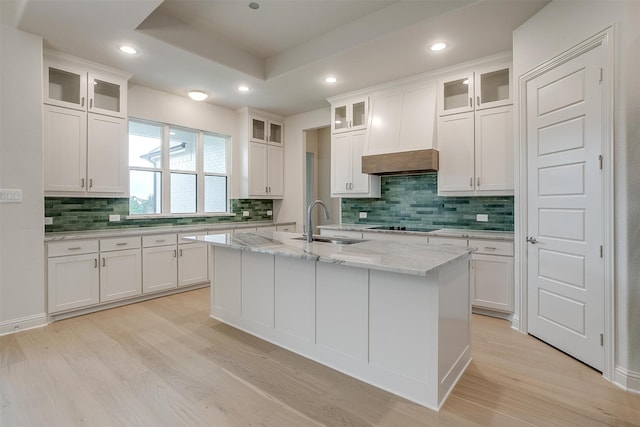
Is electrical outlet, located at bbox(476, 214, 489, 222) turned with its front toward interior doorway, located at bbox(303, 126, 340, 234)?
no

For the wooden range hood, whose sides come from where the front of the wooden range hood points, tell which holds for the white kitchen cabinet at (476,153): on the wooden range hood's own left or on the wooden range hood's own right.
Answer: on the wooden range hood's own left

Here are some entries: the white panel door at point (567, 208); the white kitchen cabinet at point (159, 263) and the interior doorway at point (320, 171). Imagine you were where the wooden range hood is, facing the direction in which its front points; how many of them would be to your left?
1

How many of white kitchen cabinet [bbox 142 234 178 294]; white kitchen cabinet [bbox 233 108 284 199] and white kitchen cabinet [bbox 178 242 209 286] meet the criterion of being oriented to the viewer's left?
0

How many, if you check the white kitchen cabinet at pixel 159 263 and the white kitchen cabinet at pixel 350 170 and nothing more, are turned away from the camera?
0

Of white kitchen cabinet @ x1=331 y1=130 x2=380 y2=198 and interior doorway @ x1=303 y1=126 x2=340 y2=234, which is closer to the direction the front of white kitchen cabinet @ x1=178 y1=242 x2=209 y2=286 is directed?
the white kitchen cabinet

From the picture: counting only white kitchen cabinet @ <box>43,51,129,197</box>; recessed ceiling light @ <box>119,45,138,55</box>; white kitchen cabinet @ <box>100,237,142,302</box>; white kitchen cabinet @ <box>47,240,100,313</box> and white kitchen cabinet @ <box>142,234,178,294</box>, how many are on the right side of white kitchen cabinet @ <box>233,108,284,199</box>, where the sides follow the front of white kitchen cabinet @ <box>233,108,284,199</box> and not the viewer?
5

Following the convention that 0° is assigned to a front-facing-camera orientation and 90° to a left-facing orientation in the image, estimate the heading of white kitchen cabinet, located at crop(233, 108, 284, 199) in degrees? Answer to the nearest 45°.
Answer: approximately 315°

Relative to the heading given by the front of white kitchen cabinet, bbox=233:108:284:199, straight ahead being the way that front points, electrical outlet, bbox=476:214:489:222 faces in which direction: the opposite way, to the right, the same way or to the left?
to the right

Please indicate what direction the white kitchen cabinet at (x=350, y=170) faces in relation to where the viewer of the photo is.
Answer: facing the viewer and to the left of the viewer

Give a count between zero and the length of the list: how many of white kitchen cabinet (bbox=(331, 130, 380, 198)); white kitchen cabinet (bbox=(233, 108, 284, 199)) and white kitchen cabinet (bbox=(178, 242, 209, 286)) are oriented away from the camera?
0

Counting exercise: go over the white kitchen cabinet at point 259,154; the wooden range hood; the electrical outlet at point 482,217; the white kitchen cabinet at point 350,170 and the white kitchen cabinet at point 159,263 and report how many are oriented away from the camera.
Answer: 0

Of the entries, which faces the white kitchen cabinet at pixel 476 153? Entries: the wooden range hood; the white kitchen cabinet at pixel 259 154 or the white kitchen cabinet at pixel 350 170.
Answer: the white kitchen cabinet at pixel 259 154

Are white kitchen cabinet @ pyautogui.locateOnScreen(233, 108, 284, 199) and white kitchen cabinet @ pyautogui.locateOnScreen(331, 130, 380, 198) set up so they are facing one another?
no

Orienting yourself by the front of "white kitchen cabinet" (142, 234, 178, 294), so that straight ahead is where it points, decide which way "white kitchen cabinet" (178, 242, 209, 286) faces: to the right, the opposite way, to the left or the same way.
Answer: the same way

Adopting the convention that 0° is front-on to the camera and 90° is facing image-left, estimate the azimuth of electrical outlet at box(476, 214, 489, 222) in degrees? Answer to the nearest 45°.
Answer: approximately 0°

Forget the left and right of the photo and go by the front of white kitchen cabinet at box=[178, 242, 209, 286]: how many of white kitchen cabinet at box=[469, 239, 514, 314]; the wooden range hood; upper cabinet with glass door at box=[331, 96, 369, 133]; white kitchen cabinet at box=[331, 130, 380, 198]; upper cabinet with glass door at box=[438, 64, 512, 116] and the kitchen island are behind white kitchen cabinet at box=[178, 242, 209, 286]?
0

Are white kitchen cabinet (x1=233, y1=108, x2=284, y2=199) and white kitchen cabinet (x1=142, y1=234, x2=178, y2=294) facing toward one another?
no

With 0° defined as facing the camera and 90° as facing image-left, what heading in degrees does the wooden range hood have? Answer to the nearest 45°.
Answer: approximately 45°

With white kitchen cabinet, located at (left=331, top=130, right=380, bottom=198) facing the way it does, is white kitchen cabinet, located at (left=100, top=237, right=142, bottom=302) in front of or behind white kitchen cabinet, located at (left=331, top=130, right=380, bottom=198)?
in front

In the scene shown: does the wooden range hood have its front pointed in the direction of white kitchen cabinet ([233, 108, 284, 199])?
no

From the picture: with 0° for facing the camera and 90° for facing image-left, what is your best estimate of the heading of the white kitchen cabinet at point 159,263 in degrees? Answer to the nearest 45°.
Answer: approximately 315°

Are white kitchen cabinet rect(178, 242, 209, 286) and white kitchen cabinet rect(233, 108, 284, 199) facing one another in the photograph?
no

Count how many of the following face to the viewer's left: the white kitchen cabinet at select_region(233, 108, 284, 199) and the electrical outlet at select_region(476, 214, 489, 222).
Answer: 0

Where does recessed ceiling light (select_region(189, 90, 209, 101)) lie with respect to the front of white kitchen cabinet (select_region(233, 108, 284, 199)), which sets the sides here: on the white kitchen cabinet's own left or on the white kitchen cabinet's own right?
on the white kitchen cabinet's own right
